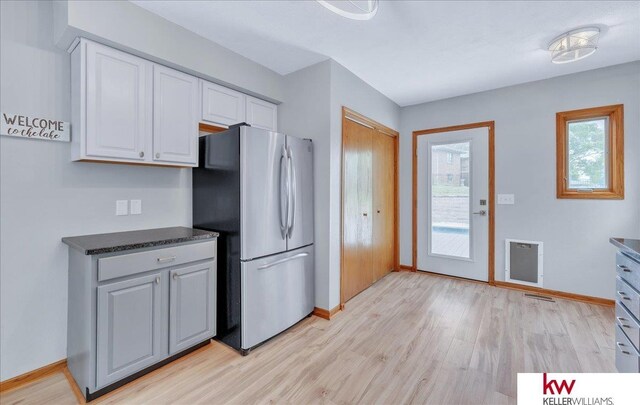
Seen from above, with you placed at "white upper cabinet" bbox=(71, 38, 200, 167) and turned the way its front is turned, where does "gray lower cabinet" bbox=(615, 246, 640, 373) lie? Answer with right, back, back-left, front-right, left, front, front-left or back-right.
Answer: front

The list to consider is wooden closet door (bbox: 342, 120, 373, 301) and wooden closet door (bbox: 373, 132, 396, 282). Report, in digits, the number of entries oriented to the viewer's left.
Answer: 0

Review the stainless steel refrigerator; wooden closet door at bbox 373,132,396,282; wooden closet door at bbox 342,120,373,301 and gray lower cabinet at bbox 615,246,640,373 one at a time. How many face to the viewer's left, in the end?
1

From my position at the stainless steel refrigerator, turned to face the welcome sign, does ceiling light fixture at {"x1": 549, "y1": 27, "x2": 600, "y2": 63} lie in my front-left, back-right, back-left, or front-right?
back-left

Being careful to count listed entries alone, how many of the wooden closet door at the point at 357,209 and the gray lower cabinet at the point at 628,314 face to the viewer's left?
1

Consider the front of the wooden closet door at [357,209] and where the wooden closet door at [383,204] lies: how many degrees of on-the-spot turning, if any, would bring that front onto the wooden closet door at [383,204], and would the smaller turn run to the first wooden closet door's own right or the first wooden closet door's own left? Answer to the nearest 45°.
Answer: approximately 90° to the first wooden closet door's own left

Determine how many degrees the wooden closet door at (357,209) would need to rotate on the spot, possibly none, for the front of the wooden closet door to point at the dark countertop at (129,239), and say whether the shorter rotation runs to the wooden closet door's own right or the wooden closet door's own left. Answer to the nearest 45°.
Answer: approximately 90° to the wooden closet door's own right

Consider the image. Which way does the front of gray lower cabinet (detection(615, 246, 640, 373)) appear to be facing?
to the viewer's left

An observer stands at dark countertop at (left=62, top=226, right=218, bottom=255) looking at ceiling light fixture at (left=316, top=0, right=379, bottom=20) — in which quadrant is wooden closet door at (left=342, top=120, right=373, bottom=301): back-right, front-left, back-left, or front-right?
front-left

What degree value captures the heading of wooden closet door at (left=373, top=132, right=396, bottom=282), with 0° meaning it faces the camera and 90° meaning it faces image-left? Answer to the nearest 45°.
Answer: approximately 315°

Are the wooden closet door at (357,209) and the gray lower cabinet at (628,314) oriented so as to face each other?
yes

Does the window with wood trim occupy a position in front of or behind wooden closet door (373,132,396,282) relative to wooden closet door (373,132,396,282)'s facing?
in front

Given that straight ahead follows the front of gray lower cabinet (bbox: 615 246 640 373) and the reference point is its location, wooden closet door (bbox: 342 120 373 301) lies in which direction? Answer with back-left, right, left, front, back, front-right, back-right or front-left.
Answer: front

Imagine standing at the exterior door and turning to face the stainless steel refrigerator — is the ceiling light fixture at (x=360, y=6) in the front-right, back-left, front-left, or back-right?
front-left

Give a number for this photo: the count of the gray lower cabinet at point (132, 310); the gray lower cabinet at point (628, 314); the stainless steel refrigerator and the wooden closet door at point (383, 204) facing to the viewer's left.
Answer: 1

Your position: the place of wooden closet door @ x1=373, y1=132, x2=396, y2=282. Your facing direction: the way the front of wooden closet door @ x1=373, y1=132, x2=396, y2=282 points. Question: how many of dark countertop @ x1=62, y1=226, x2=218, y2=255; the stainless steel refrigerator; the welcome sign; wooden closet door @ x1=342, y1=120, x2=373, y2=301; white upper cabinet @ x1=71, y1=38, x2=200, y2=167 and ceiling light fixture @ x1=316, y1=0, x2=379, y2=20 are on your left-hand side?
0

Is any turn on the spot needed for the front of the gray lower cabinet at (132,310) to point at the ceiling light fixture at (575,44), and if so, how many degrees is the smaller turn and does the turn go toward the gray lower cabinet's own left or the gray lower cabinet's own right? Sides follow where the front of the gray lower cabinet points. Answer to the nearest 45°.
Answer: approximately 45° to the gray lower cabinet's own left

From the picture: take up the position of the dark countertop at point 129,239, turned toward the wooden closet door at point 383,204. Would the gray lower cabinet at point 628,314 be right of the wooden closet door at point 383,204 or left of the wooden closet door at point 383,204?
right

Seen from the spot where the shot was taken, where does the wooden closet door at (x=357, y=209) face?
facing the viewer and to the right of the viewer
